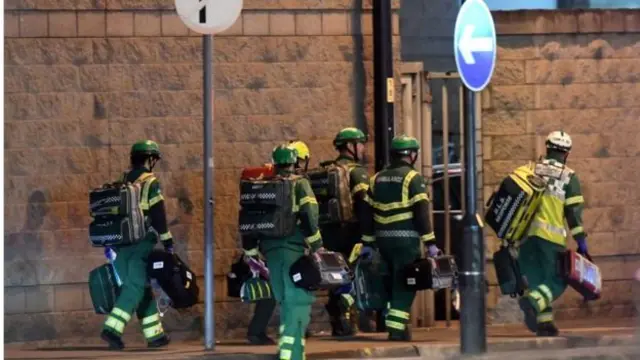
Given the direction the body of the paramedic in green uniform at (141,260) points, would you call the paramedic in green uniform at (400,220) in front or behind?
in front

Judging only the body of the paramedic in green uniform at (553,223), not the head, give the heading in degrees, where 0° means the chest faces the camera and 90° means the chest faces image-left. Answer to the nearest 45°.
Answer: approximately 225°

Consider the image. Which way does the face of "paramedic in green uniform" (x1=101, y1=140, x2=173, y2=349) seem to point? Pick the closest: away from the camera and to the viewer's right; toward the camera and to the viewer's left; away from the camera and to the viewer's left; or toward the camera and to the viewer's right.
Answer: away from the camera and to the viewer's right

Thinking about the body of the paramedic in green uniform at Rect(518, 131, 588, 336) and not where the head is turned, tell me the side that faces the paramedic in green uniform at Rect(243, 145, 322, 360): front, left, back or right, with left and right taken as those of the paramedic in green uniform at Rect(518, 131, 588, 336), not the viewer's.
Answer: back

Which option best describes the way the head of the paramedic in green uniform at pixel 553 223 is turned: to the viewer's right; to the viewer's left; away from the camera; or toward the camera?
away from the camera

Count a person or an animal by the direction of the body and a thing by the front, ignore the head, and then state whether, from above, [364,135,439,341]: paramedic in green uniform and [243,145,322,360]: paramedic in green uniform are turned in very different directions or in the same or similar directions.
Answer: same or similar directions

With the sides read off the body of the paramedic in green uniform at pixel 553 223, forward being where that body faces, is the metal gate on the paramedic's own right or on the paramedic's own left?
on the paramedic's own left

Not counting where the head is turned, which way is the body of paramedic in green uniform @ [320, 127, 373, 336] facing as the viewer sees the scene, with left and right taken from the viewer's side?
facing to the right of the viewer

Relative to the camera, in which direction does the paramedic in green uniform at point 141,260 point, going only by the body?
to the viewer's right

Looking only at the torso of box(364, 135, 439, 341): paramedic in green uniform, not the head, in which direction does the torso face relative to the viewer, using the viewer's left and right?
facing away from the viewer and to the right of the viewer
